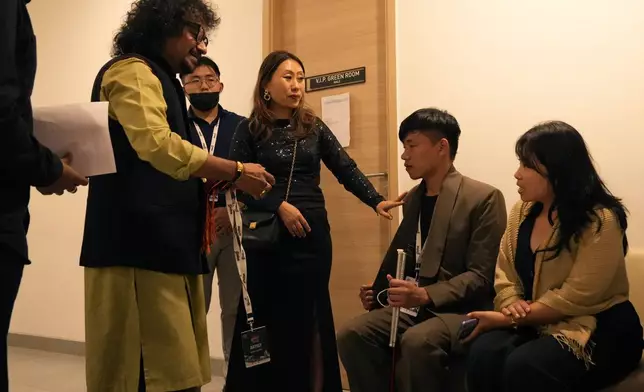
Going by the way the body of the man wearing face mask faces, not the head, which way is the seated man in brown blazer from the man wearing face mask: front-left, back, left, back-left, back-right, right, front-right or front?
front-left

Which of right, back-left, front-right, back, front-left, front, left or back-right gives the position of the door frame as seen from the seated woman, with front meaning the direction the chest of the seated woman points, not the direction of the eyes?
right

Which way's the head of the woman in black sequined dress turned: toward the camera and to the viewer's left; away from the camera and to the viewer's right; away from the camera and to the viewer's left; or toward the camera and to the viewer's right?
toward the camera and to the viewer's right

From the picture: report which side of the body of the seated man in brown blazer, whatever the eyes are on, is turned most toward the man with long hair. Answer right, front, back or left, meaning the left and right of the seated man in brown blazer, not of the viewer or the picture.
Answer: front

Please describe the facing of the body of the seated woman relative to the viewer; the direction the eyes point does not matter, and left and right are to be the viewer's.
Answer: facing the viewer and to the left of the viewer

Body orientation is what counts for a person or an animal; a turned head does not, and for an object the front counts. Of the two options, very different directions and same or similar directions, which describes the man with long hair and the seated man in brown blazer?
very different directions

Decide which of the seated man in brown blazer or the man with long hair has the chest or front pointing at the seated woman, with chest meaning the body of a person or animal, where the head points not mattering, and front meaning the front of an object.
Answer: the man with long hair

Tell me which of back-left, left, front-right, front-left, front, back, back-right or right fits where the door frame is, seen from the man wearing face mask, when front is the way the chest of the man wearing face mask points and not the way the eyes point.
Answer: left

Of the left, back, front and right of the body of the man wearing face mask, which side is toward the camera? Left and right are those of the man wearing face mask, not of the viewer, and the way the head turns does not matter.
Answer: front

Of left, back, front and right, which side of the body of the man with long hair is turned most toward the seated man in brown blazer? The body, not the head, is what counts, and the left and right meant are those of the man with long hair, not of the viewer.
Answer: front

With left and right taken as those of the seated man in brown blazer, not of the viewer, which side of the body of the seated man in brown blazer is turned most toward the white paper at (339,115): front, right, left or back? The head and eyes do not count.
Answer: right

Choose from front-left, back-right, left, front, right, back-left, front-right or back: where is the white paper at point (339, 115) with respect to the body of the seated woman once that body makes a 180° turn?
left

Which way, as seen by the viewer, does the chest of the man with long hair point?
to the viewer's right

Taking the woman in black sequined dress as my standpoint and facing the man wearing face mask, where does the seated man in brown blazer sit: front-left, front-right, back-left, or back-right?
back-right

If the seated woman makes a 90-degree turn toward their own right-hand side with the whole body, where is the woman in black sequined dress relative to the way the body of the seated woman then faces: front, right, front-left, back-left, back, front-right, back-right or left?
front-left

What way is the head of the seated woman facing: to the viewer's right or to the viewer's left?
to the viewer's left

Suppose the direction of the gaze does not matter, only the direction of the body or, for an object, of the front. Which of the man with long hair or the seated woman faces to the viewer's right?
the man with long hair

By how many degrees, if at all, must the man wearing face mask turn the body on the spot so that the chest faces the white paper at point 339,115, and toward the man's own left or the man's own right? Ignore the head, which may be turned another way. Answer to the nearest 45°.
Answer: approximately 90° to the man's own left
